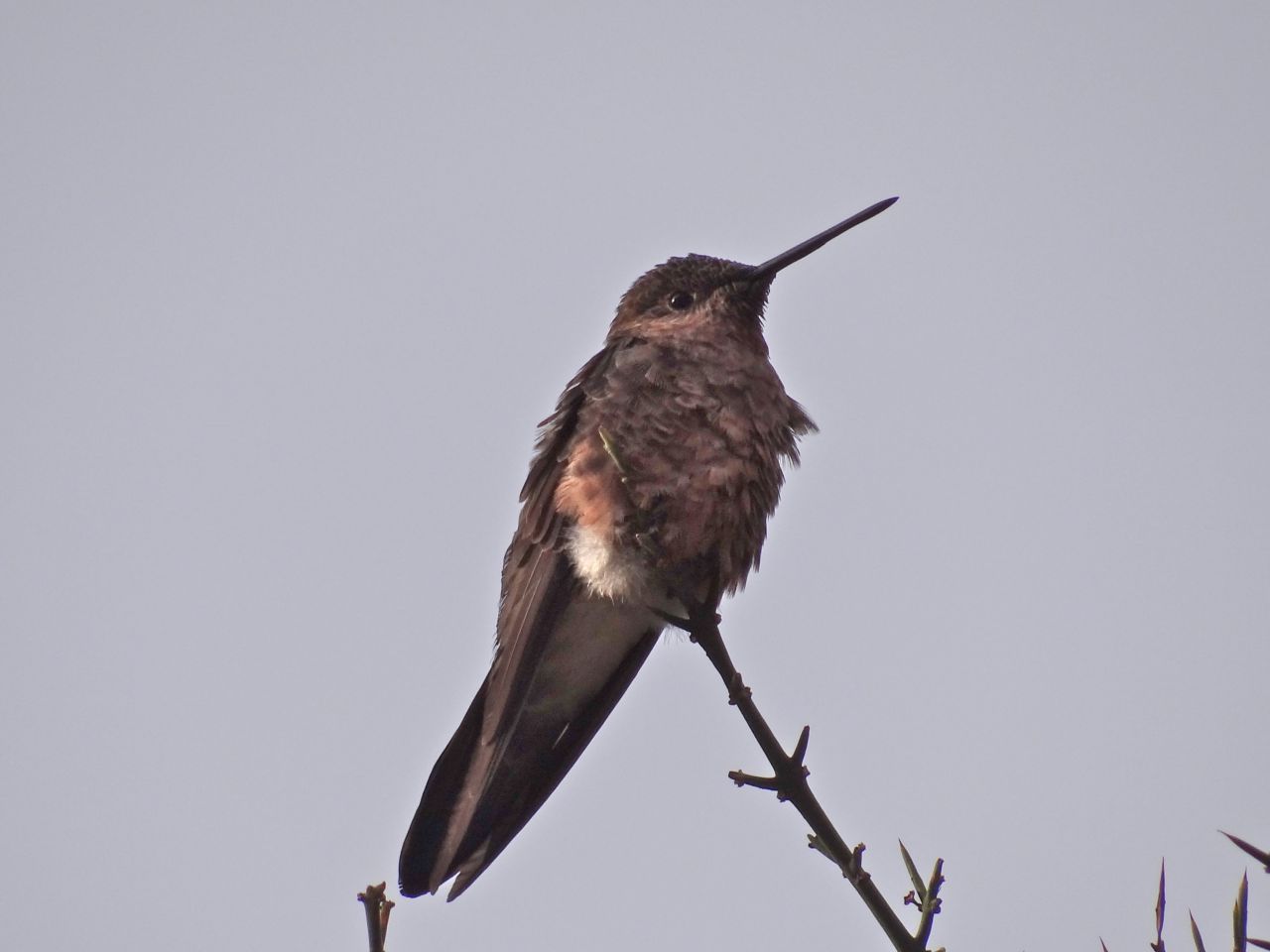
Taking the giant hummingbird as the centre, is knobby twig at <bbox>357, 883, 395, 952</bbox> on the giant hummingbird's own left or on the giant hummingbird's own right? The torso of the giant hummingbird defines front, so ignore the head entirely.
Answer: on the giant hummingbird's own right

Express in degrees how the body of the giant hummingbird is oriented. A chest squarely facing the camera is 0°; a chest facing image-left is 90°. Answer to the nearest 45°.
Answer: approximately 315°
